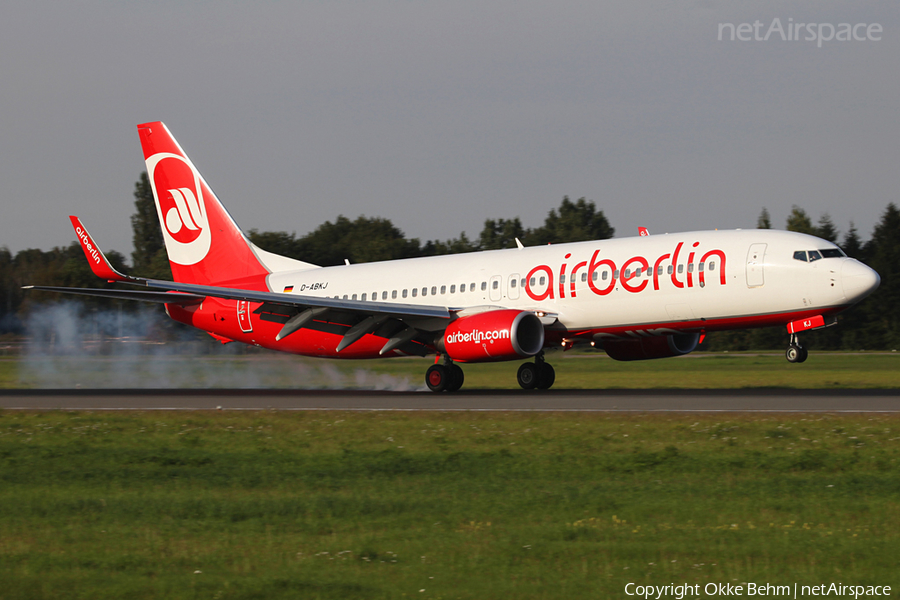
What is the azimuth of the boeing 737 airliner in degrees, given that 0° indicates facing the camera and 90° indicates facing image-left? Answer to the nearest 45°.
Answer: approximately 315°
